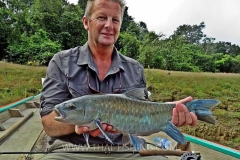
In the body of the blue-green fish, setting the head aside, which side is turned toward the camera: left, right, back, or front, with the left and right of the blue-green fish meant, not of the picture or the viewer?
left

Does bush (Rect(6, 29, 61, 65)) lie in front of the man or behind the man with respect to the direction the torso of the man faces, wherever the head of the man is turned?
behind

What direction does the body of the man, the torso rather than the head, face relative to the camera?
toward the camera
